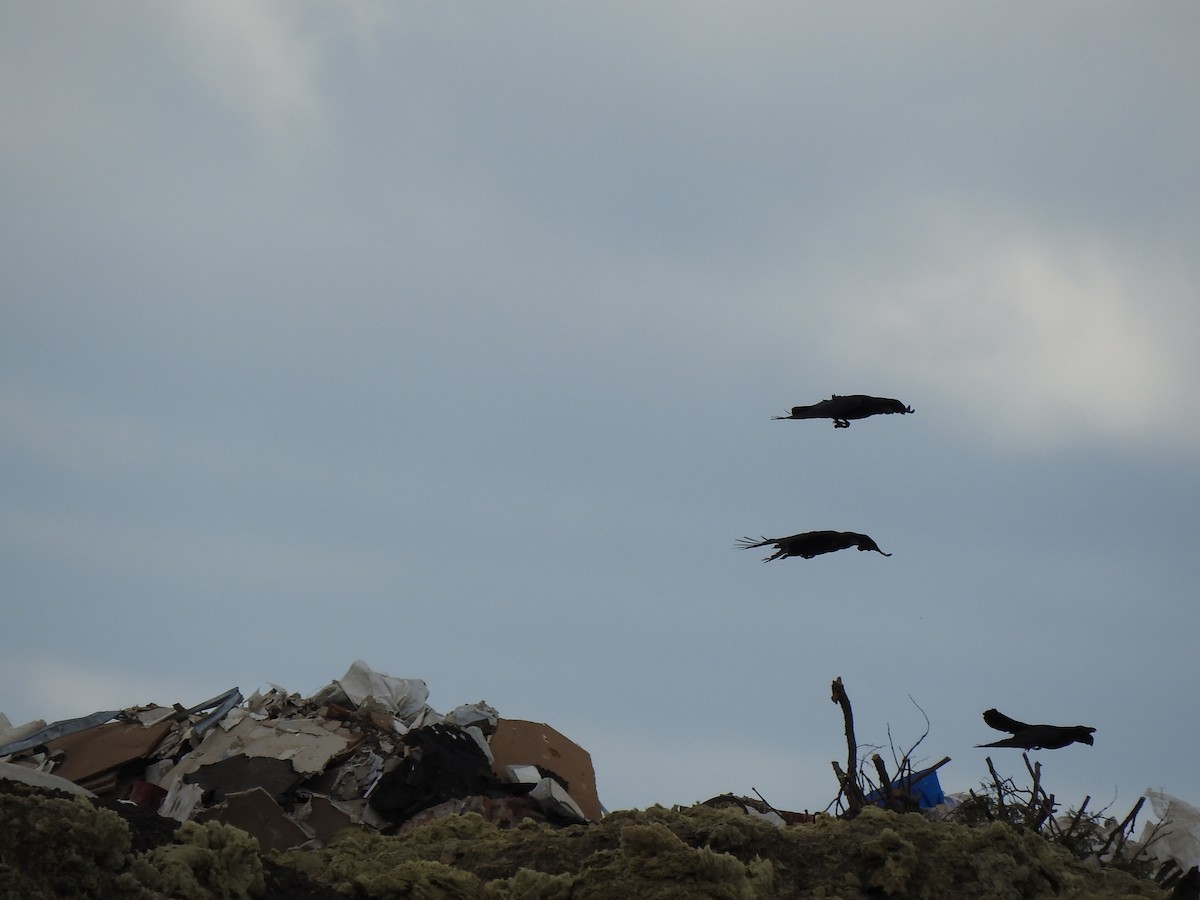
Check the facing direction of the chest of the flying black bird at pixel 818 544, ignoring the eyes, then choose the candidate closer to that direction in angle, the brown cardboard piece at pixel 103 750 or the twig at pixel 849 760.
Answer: the twig

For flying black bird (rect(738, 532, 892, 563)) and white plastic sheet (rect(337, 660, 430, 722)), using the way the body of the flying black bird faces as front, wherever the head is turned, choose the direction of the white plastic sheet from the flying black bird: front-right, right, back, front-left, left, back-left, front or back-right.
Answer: back-left

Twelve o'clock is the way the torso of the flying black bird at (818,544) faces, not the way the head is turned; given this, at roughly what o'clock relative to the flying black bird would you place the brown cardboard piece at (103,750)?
The brown cardboard piece is roughly at 7 o'clock from the flying black bird.

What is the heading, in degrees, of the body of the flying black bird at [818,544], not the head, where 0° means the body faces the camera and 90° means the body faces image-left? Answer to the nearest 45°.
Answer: approximately 270°
